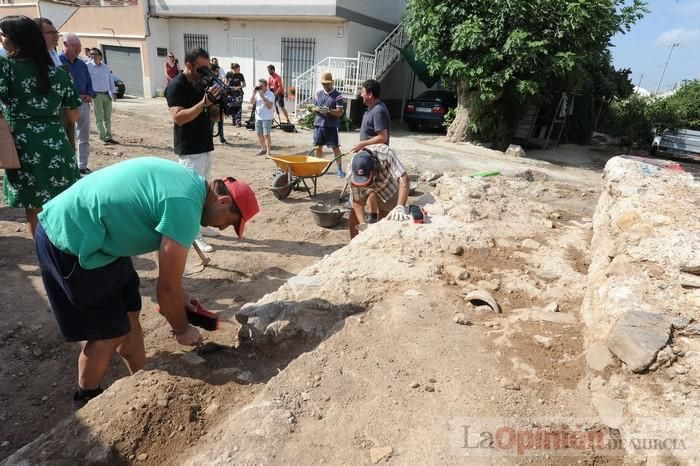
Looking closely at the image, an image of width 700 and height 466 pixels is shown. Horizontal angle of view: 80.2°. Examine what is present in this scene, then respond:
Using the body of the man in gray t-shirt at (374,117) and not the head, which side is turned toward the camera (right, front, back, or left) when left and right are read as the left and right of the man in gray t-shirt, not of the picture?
left

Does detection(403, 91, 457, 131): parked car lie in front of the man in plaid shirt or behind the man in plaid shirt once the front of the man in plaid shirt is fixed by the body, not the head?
behind

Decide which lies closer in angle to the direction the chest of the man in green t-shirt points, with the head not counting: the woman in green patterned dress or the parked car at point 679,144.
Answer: the parked car

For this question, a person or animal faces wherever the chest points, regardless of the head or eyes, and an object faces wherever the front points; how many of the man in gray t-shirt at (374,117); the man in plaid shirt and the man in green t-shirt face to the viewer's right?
1

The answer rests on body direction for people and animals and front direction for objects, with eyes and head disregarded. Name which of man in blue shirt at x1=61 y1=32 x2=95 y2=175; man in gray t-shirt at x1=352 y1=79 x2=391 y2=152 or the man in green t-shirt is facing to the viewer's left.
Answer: the man in gray t-shirt

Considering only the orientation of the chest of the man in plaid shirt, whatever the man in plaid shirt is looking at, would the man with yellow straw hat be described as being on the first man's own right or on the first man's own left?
on the first man's own right

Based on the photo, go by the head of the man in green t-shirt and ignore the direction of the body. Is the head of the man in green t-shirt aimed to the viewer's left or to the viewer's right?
to the viewer's right

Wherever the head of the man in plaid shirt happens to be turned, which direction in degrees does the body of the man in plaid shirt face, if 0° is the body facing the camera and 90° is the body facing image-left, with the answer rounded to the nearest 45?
approximately 45°

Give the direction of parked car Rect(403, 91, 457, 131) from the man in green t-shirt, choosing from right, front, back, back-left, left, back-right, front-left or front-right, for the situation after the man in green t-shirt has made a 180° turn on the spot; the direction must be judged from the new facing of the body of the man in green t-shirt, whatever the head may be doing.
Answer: back-right

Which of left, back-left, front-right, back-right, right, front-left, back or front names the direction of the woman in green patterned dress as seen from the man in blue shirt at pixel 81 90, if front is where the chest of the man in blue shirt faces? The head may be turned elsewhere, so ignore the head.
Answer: front-right

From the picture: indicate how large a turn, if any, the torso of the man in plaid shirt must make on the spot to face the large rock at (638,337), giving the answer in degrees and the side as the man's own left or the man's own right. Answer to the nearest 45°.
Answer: approximately 90° to the man's own left

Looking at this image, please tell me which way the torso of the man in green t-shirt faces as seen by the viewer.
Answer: to the viewer's right

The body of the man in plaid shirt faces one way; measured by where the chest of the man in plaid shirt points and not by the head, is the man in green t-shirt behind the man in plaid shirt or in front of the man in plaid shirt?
in front

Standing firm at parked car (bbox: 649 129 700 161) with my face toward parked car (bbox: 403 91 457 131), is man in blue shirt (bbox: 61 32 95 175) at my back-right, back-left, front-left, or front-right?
front-left
